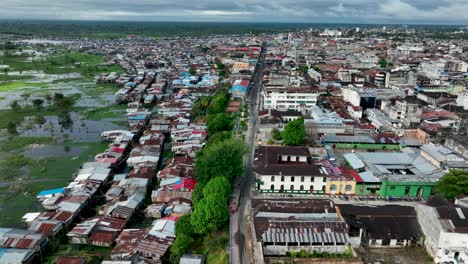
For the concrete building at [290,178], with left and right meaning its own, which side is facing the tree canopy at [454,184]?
left

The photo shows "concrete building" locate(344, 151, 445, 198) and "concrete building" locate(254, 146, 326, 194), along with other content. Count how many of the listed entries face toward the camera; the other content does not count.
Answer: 2

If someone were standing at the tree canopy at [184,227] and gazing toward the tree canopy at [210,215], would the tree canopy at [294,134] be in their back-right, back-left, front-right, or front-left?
front-left

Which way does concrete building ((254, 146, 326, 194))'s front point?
toward the camera

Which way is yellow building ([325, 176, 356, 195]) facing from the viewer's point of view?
toward the camera

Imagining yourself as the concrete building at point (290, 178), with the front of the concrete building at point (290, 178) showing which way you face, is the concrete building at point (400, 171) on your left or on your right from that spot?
on your left

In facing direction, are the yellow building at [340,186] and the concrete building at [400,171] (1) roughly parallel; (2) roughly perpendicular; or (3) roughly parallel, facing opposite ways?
roughly parallel

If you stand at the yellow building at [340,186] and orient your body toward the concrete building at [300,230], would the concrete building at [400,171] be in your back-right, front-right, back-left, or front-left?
back-left

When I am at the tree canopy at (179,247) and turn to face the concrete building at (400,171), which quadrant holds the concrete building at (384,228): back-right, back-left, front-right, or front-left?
front-right

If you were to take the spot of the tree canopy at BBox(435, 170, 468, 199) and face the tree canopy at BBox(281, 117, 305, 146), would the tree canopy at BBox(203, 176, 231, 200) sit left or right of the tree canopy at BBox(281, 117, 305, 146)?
left

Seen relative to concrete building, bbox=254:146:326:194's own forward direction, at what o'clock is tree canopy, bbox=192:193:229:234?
The tree canopy is roughly at 1 o'clock from the concrete building.

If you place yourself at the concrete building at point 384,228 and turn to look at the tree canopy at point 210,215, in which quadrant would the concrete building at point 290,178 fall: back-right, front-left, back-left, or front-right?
front-right

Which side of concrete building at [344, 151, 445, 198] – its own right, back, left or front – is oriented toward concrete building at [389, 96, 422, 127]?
back

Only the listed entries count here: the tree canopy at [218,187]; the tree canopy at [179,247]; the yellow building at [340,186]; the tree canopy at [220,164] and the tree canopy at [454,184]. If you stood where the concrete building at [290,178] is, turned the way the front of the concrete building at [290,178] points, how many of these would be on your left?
2

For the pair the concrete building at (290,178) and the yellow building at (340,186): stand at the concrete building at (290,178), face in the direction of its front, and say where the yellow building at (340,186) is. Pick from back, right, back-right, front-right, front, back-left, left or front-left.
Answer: left

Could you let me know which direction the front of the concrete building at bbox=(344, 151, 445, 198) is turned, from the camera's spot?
facing the viewer

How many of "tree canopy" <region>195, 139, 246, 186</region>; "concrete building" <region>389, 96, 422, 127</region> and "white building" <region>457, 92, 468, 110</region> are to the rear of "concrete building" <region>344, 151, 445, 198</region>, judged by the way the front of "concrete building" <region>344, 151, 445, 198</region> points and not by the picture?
2

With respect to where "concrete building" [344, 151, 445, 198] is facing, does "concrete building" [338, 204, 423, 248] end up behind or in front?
in front
